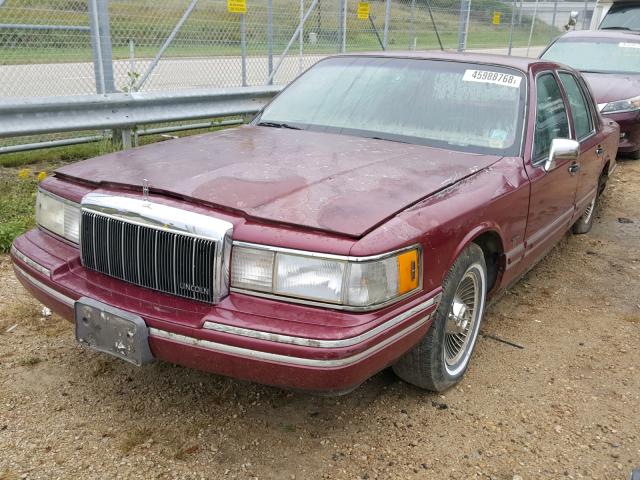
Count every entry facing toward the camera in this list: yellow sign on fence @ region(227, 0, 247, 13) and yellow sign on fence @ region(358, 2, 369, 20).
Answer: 2

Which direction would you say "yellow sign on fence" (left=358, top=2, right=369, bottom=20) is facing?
toward the camera

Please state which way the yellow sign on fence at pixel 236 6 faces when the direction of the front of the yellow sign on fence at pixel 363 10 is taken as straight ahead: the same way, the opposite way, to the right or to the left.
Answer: the same way

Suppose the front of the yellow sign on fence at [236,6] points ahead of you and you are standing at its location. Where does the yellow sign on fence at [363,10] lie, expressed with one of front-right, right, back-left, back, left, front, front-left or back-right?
back-left

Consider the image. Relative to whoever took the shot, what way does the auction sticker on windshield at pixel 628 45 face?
facing the viewer and to the left of the viewer

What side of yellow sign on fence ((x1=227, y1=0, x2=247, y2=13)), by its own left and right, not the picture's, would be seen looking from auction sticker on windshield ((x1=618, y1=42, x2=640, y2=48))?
left

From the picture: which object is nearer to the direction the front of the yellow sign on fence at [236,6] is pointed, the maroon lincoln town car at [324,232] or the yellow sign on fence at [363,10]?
the maroon lincoln town car

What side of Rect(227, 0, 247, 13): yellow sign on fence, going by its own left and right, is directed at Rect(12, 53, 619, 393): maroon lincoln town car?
front

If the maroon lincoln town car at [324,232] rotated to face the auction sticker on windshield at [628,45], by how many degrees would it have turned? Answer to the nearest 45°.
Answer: approximately 180°

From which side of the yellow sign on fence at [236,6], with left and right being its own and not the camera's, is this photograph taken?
front

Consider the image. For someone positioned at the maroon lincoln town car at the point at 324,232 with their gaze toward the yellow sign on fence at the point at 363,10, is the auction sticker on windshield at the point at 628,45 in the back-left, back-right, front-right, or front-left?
front-right

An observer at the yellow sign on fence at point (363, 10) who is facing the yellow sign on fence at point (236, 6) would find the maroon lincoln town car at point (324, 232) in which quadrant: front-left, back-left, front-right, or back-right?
front-left

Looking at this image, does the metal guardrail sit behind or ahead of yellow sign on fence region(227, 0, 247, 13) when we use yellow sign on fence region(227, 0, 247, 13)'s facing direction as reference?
ahead
